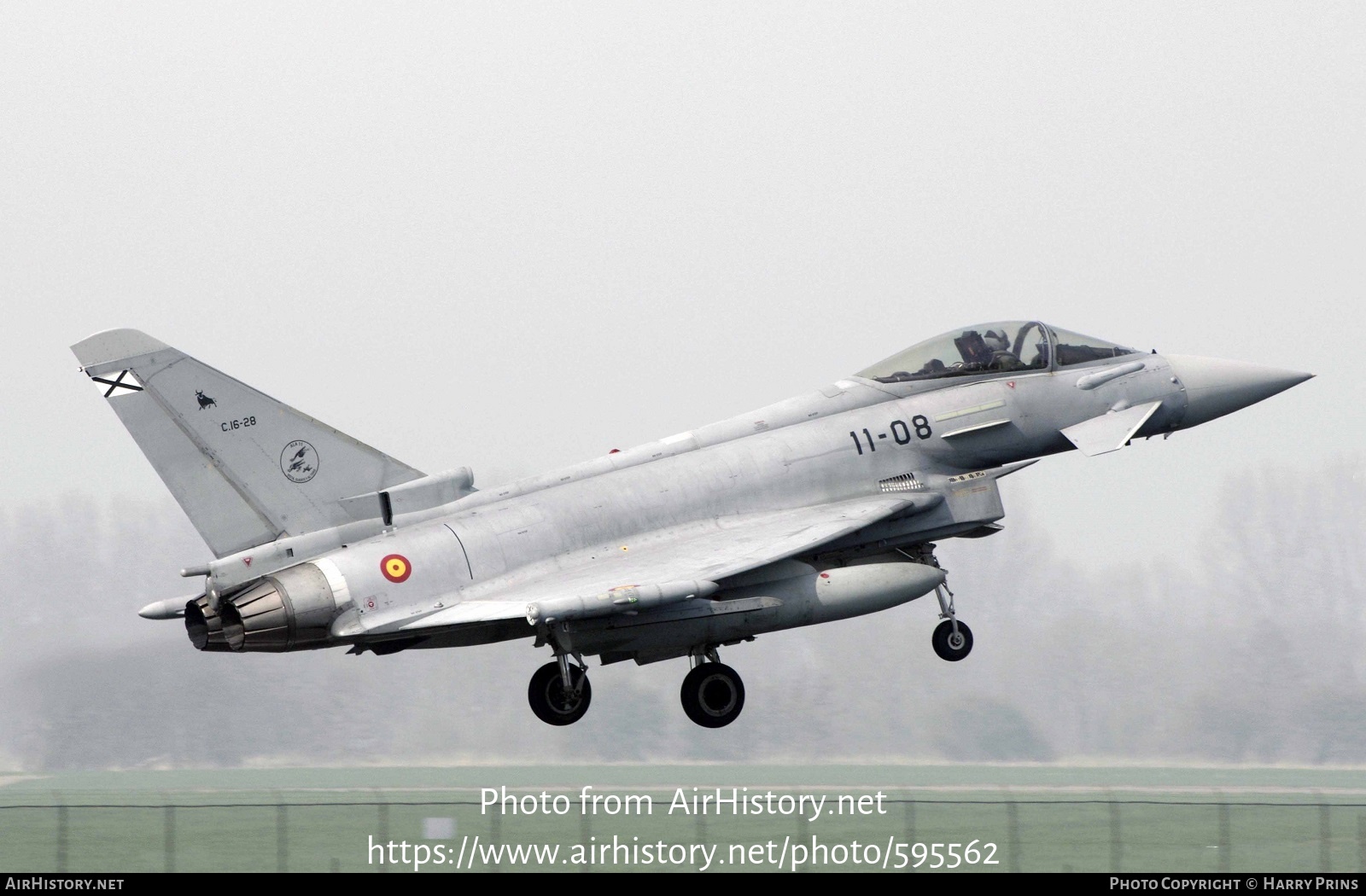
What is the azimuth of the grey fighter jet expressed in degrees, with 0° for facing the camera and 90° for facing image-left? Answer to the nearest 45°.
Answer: approximately 225°
